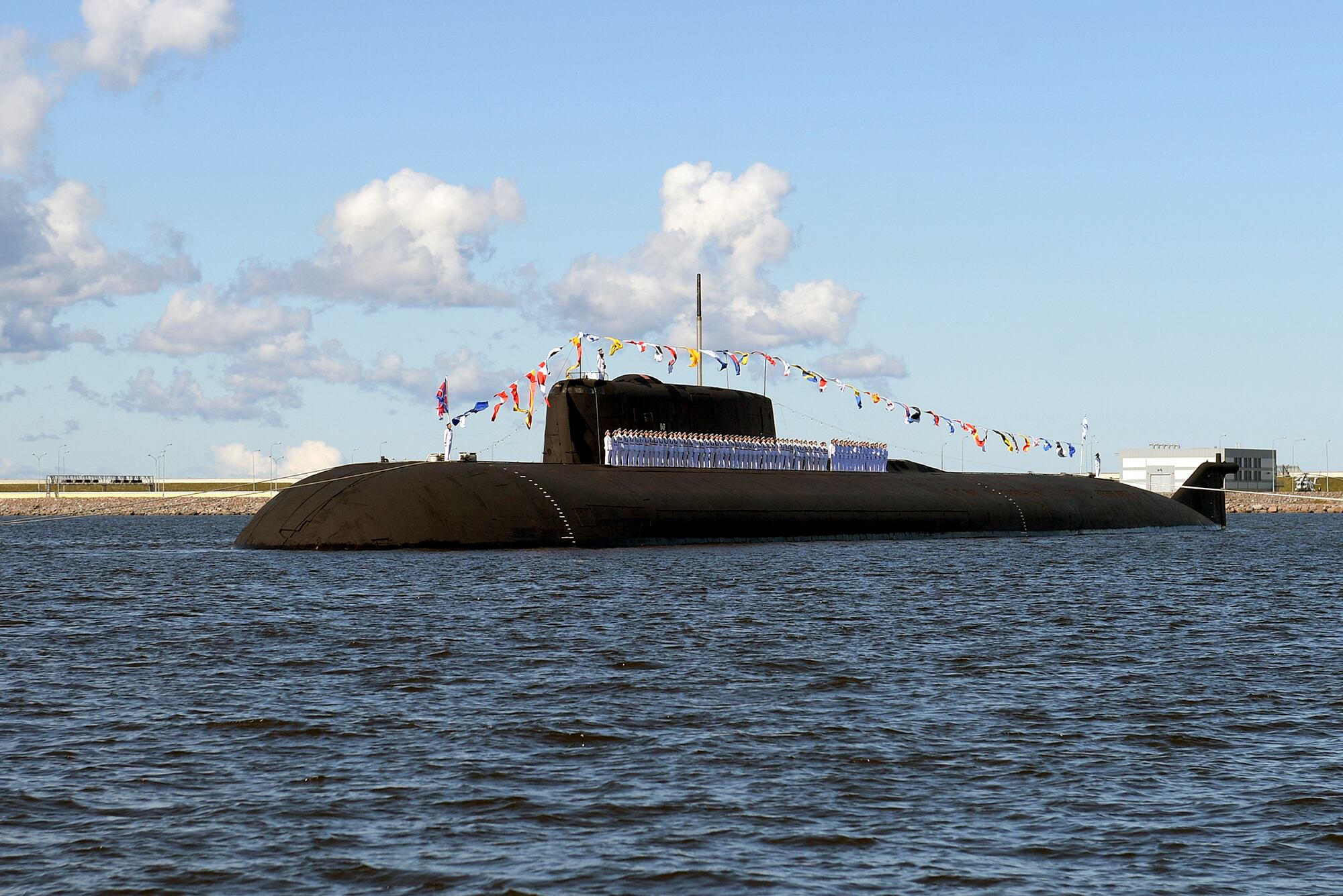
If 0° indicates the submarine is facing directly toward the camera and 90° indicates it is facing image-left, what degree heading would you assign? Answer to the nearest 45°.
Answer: approximately 45°
